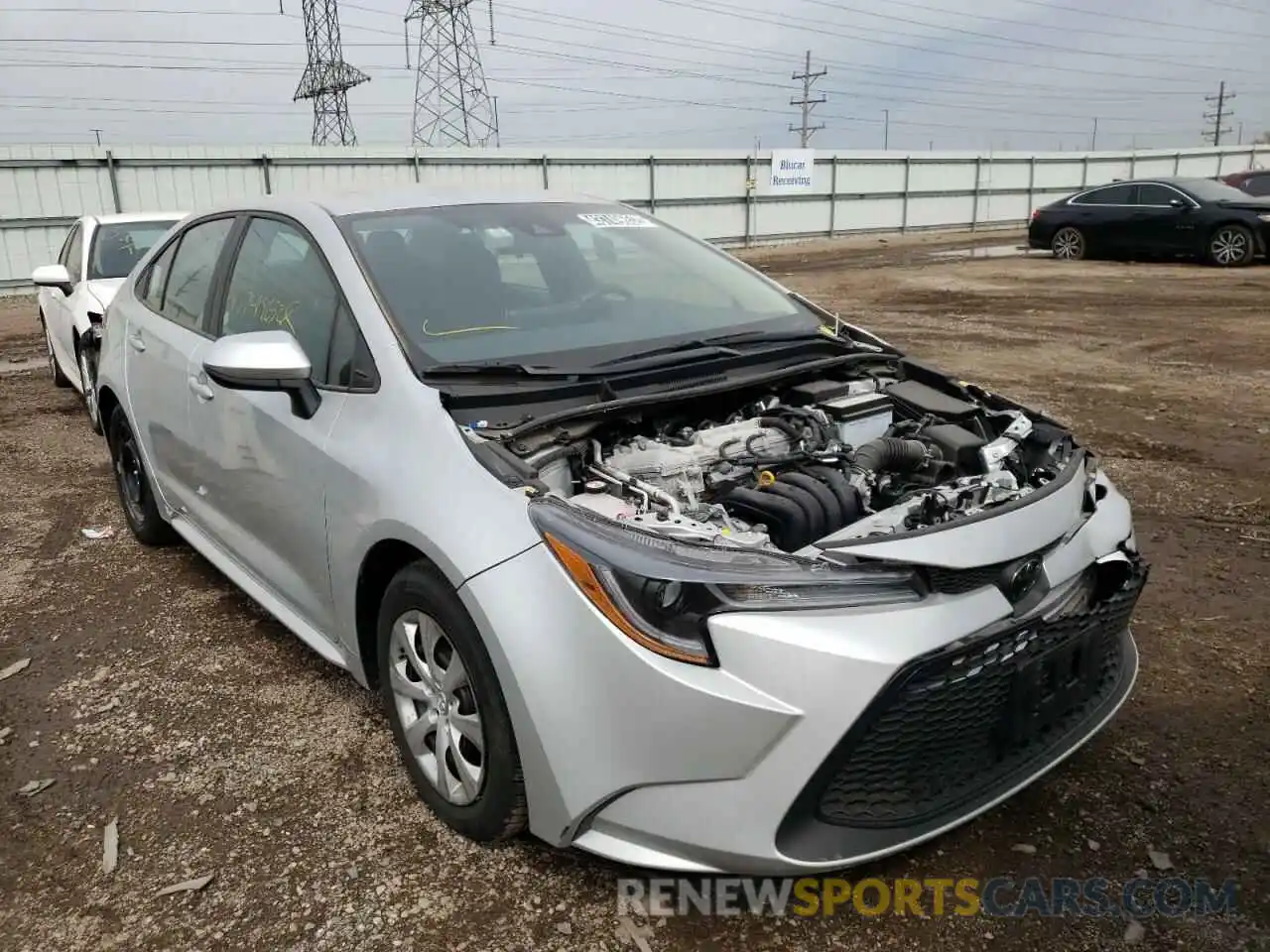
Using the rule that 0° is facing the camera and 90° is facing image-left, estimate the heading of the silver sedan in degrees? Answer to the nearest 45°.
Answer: approximately 315°

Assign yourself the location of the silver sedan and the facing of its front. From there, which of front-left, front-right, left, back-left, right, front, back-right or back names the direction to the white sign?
back-left

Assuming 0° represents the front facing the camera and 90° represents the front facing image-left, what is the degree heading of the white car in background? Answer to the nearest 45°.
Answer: approximately 315°

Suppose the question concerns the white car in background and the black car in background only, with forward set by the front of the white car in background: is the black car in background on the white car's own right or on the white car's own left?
on the white car's own left

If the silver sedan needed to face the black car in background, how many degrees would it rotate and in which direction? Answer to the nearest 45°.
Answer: approximately 90° to its left

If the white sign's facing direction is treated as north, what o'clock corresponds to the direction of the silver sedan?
The silver sedan is roughly at 12 o'clock from the white sign.

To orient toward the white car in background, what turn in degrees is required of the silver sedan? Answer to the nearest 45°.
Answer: approximately 180°

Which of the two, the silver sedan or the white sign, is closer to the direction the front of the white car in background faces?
the silver sedan
